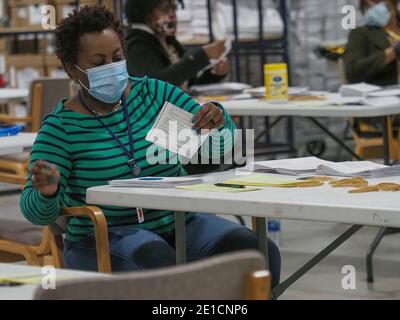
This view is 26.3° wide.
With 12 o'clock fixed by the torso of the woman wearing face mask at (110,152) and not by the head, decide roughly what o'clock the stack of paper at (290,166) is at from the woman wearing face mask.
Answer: The stack of paper is roughly at 11 o'clock from the woman wearing face mask.

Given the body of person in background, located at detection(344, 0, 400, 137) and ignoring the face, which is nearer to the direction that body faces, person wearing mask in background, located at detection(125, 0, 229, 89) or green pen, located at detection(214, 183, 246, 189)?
the green pen

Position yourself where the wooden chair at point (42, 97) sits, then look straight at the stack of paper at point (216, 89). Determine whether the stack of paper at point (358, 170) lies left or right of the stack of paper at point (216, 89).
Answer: right

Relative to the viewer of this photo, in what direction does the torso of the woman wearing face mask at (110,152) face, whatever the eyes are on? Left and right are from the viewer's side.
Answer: facing the viewer and to the right of the viewer

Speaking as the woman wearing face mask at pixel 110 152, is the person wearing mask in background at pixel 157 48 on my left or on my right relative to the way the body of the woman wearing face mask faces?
on my left

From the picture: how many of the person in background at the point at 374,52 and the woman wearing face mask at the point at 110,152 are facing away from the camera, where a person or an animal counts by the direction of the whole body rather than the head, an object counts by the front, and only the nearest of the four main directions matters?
0

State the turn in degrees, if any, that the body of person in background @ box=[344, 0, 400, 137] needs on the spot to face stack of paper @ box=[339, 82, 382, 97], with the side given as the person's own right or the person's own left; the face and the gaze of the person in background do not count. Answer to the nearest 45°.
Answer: approximately 45° to the person's own right

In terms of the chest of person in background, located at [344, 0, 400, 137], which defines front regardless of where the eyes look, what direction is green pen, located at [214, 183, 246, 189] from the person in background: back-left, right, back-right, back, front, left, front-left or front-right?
front-right

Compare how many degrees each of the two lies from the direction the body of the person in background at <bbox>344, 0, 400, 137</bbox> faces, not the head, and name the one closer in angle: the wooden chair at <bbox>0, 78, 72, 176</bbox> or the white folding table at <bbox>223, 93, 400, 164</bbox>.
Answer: the white folding table
